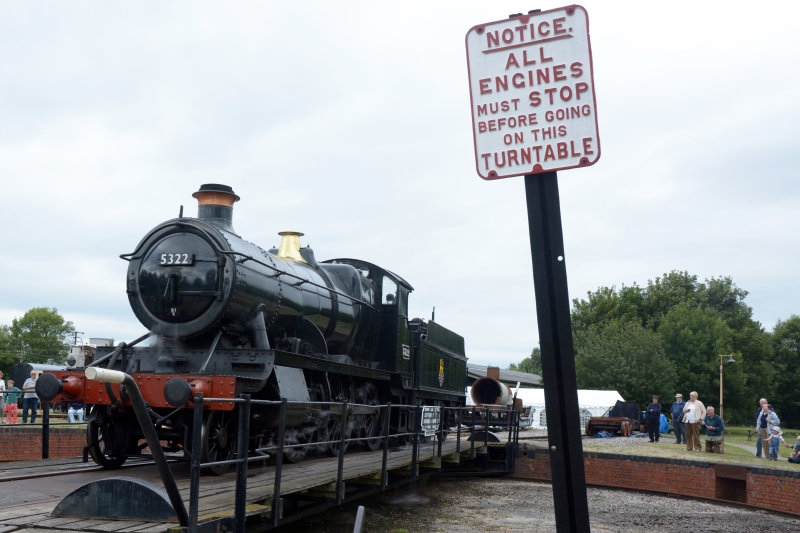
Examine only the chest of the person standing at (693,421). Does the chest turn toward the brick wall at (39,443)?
yes

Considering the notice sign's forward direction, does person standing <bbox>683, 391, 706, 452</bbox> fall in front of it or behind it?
behind

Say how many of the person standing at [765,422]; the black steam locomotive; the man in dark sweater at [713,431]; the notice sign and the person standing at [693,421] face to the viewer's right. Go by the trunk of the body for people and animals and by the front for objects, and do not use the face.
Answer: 0

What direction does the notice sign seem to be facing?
toward the camera

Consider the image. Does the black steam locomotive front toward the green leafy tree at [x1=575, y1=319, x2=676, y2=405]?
no

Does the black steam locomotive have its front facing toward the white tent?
no

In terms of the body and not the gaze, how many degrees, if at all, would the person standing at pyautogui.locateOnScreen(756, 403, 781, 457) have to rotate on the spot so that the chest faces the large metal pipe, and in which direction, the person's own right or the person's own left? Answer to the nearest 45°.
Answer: approximately 45° to the person's own right

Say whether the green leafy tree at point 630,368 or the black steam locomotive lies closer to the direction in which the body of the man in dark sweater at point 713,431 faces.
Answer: the black steam locomotive

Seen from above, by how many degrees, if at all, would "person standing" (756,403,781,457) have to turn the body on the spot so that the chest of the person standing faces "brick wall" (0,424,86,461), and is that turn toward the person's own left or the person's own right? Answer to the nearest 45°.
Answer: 0° — they already face it

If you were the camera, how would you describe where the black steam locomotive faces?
facing the viewer and to the left of the viewer

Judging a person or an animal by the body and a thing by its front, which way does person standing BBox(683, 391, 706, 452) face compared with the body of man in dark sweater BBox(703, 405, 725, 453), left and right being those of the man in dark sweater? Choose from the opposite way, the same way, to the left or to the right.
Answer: the same way

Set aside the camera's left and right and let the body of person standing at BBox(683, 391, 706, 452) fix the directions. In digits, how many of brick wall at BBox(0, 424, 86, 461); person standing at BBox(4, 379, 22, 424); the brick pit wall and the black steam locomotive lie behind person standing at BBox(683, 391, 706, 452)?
0

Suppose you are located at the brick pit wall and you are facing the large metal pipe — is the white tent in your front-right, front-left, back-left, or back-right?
front-right

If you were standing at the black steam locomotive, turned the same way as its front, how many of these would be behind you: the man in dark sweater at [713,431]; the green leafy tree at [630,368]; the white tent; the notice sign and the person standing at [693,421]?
4

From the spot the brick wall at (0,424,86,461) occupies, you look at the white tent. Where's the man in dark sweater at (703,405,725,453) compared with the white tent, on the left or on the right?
right
